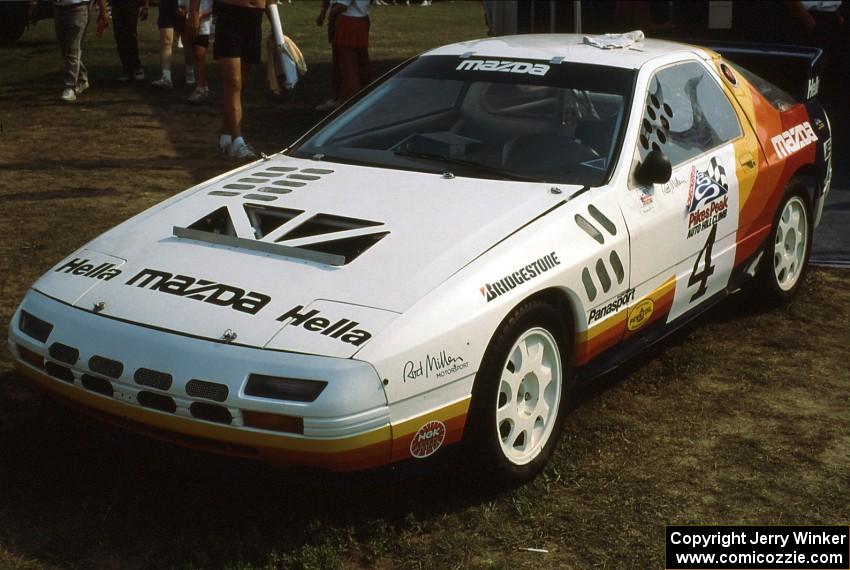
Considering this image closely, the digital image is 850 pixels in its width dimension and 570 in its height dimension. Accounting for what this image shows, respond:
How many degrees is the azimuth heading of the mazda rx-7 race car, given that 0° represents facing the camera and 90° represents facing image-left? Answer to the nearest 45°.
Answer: approximately 45°
